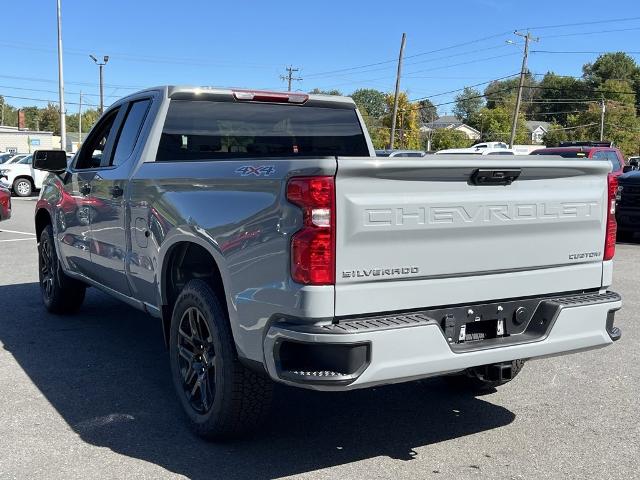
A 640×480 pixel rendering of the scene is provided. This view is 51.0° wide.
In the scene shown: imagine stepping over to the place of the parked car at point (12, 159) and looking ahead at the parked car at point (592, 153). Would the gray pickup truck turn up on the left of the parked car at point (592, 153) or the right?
right

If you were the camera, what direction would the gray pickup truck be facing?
facing away from the viewer and to the left of the viewer

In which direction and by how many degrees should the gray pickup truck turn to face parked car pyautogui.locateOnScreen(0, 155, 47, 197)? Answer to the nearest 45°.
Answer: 0° — it already faces it

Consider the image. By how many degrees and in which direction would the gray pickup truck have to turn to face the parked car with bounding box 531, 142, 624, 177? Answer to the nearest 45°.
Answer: approximately 90° to its right
